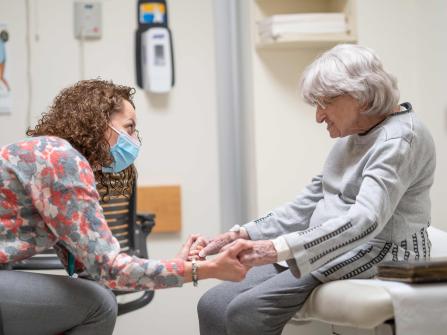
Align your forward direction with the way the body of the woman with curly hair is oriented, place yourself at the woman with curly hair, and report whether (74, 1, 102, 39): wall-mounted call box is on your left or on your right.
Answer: on your left

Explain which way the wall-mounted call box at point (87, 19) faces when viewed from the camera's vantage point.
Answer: facing the viewer

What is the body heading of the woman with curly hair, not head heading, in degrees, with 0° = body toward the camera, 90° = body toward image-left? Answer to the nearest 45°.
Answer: approximately 270°

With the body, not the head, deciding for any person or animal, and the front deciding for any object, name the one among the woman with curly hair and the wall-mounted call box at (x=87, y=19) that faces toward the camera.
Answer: the wall-mounted call box

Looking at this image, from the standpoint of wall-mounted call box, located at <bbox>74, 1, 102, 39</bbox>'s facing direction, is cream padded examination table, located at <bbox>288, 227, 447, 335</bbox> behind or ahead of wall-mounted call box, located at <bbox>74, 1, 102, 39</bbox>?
ahead

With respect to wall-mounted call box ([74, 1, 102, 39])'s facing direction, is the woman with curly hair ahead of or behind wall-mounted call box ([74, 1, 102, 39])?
ahead

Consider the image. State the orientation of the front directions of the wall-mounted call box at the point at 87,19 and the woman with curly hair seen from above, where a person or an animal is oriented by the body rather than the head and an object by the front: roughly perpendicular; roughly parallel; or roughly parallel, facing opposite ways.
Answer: roughly perpendicular

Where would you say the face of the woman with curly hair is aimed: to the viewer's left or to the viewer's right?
to the viewer's right

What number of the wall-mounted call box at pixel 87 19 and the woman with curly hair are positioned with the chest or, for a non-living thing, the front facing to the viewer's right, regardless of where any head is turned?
1

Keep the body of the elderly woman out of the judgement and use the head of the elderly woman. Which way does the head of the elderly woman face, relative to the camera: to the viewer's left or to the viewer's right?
to the viewer's left
